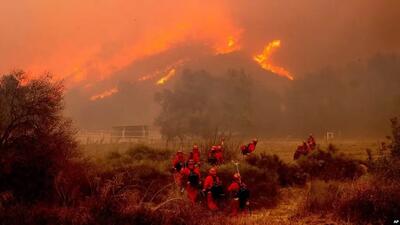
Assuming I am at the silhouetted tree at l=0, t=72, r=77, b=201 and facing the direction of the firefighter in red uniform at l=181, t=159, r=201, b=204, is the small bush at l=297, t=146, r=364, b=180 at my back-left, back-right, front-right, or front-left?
front-left

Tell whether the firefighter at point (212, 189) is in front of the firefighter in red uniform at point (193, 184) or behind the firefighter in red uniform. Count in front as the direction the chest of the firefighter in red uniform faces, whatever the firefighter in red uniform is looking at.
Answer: behind

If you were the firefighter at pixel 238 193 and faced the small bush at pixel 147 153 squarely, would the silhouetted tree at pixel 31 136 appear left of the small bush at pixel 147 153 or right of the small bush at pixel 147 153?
left
